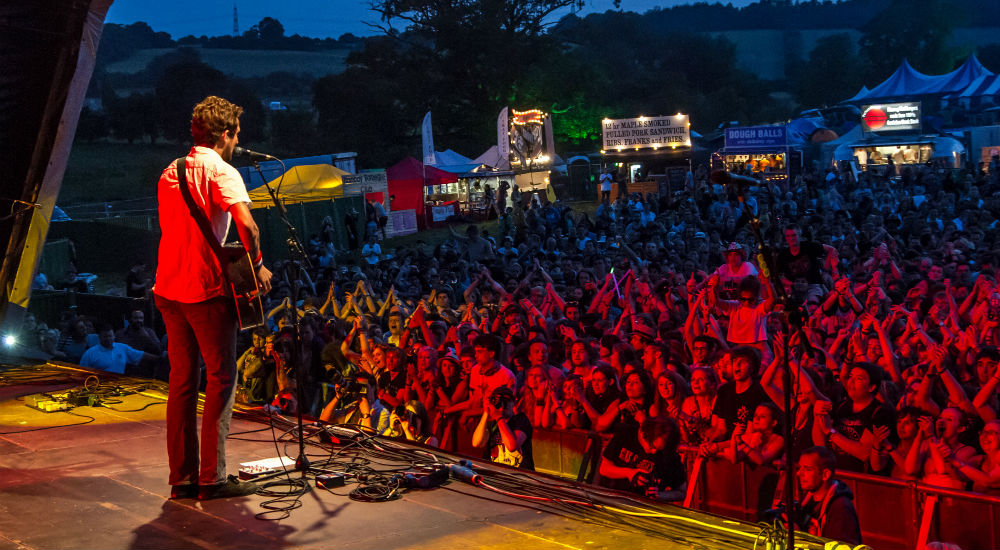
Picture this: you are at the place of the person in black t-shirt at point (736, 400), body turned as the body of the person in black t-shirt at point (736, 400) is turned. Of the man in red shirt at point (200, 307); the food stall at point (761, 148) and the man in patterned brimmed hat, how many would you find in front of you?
1

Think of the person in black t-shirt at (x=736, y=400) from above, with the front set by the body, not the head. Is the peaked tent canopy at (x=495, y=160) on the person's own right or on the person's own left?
on the person's own right

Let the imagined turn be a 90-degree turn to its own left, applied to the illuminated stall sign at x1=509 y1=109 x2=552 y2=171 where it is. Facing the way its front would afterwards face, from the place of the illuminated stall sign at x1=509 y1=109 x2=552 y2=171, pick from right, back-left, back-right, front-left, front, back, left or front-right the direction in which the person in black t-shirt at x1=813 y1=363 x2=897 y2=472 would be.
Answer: right

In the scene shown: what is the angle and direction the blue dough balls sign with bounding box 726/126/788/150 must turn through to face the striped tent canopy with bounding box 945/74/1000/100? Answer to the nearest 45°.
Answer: approximately 135° to its left

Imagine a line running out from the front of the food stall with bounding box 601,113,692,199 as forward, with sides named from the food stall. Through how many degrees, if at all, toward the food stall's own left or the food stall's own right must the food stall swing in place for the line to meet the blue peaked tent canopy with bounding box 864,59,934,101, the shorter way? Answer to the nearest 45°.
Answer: approximately 135° to the food stall's own left

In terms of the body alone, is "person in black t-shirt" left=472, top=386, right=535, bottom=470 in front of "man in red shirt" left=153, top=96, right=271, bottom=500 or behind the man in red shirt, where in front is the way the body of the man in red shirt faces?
in front

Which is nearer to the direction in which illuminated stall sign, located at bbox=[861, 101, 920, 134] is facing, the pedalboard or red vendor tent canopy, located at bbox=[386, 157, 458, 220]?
the pedalboard

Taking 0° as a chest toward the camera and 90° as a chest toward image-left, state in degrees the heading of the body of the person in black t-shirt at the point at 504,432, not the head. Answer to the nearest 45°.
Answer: approximately 45°

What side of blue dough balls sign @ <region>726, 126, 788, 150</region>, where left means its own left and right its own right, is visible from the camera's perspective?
front

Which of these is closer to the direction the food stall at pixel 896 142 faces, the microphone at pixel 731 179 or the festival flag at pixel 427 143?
the microphone

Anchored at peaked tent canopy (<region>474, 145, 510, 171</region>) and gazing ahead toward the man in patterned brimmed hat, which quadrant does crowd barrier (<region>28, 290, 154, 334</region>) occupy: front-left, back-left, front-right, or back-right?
front-right

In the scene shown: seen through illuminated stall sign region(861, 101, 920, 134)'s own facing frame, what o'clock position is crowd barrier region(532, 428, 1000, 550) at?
The crowd barrier is roughly at 12 o'clock from the illuminated stall sign.

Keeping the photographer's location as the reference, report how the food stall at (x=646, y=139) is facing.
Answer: facing the viewer

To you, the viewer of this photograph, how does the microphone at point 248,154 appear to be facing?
facing to the left of the viewer
